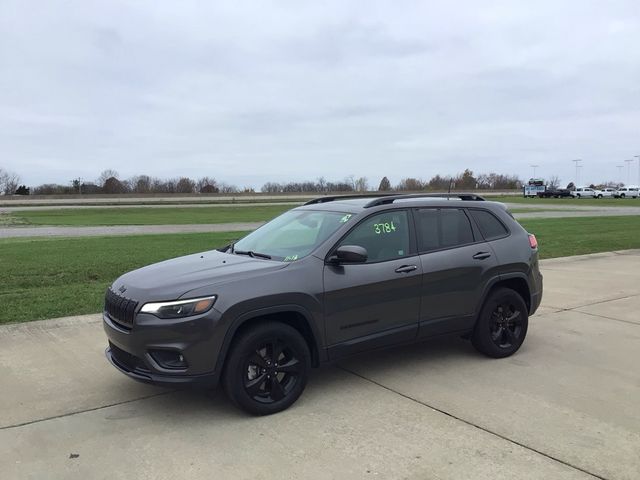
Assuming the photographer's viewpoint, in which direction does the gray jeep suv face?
facing the viewer and to the left of the viewer
